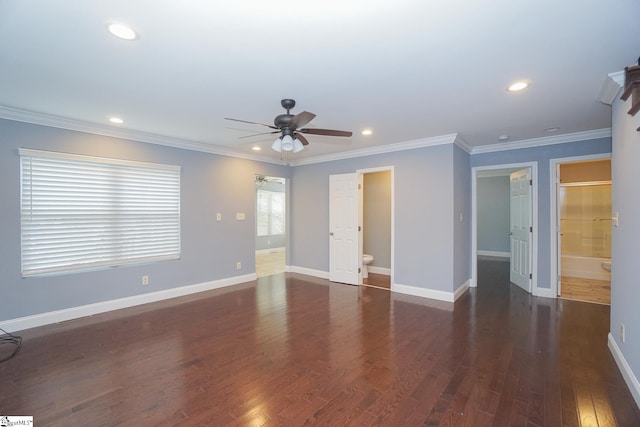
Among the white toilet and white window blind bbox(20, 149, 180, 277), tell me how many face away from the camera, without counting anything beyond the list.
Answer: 0

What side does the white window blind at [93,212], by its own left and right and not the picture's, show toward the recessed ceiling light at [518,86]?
front

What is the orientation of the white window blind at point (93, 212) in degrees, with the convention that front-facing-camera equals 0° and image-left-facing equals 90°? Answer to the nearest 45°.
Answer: approximately 315°

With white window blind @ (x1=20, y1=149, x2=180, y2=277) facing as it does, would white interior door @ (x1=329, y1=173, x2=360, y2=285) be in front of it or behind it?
in front
